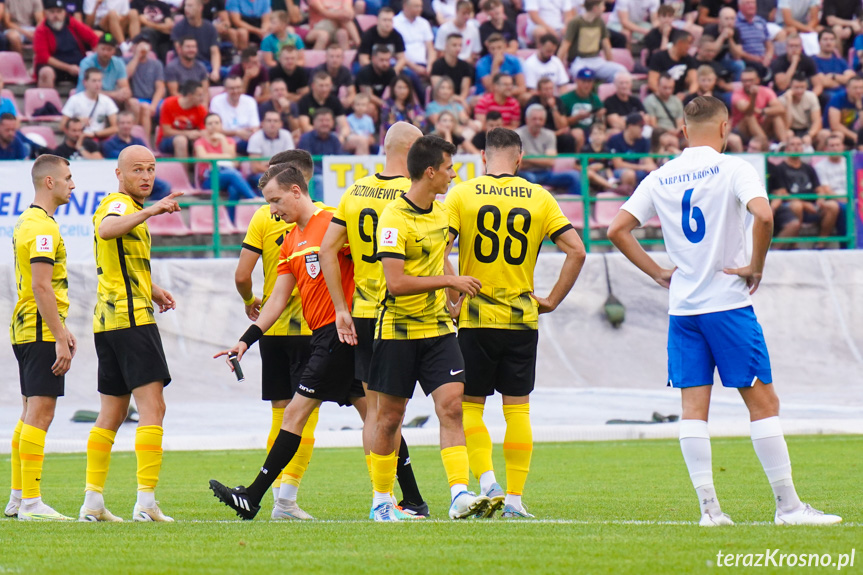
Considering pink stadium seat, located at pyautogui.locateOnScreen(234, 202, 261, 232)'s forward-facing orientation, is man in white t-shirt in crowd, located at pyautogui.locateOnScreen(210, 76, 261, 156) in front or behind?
behind

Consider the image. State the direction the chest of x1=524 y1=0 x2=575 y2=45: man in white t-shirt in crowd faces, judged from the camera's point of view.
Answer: toward the camera

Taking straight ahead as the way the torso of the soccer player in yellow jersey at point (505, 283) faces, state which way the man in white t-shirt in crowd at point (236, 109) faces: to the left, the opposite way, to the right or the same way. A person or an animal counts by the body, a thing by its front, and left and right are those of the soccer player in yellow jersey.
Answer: the opposite way

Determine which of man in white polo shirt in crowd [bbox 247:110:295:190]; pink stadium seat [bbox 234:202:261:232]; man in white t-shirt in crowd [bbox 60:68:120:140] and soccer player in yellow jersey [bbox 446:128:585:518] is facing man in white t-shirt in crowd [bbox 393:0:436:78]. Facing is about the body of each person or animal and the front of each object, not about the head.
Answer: the soccer player in yellow jersey

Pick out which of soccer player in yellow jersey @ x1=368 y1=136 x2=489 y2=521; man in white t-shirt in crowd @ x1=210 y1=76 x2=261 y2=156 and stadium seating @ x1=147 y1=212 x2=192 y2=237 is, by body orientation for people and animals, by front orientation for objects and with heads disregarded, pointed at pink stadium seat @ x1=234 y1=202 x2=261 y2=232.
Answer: the man in white t-shirt in crowd

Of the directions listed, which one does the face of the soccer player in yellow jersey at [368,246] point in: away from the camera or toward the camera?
away from the camera

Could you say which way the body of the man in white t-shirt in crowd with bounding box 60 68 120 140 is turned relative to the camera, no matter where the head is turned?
toward the camera

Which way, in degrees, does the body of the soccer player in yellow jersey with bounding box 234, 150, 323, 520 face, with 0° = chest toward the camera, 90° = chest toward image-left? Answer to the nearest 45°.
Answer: approximately 315°

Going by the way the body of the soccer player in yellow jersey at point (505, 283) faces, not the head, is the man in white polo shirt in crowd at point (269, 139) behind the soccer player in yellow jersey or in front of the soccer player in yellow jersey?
in front

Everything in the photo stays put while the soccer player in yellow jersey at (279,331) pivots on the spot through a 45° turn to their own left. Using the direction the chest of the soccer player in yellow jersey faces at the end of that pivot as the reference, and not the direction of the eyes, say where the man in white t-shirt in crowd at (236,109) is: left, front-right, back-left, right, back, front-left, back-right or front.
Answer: left

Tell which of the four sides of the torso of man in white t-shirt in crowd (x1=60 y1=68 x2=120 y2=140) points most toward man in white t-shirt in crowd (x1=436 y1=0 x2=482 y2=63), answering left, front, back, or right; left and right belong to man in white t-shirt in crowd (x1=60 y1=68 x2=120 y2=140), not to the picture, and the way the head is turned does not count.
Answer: left

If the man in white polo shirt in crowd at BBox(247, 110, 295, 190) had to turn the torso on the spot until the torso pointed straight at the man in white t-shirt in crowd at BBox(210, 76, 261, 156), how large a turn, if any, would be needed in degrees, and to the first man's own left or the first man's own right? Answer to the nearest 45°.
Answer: approximately 135° to the first man's own right

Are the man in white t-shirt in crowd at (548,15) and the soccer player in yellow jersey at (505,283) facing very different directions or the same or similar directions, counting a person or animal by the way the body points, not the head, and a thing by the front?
very different directions

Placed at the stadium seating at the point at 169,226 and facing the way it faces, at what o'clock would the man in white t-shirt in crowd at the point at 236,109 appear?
The man in white t-shirt in crowd is roughly at 7 o'clock from the stadium seating.

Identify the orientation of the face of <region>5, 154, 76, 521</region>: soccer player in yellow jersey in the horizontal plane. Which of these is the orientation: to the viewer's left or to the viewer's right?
to the viewer's right

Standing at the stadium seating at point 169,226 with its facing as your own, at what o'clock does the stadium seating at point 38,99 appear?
the stadium seating at point 38,99 is roughly at 5 o'clock from the stadium seating at point 169,226.
